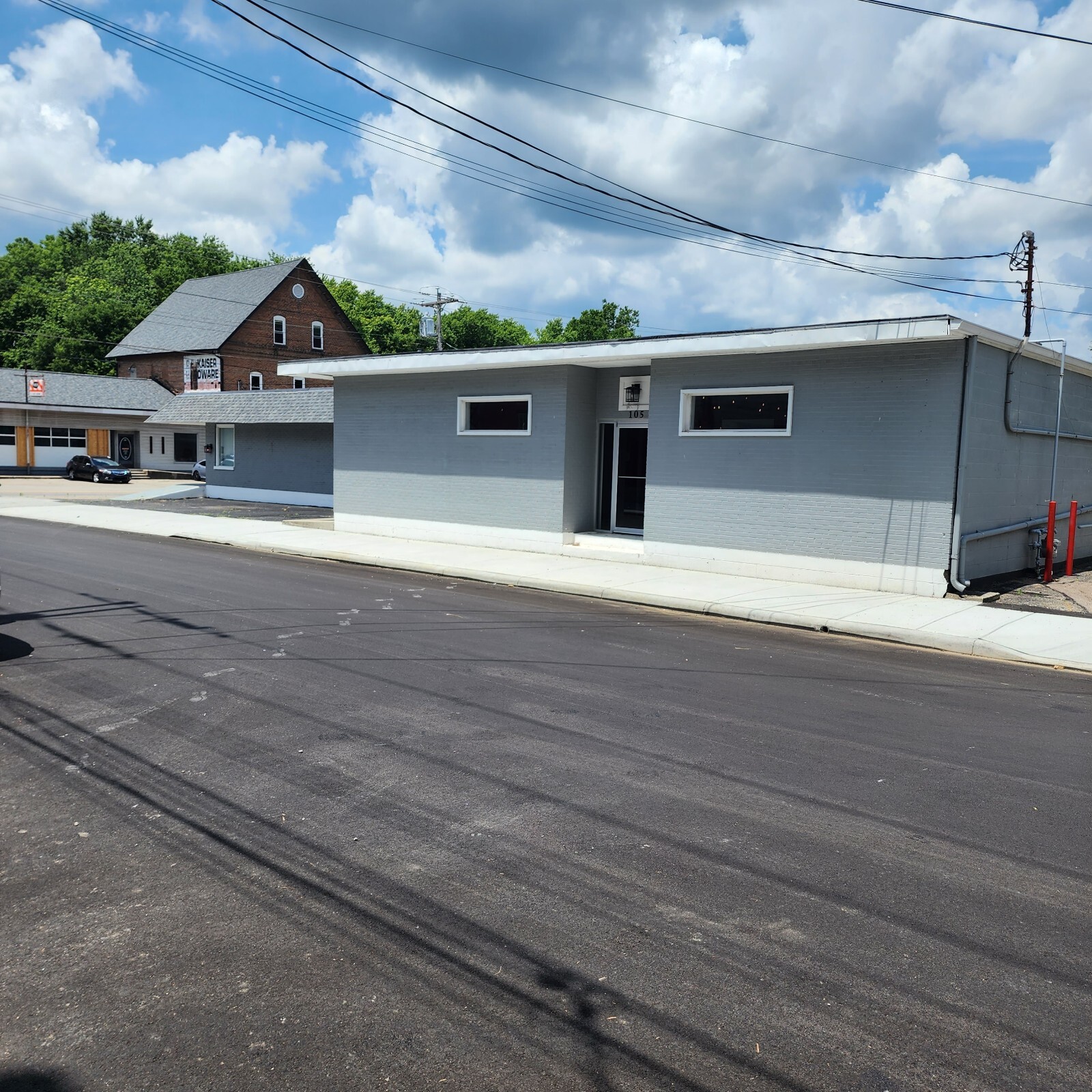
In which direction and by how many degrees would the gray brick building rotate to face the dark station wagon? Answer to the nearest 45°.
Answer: approximately 90° to its right
